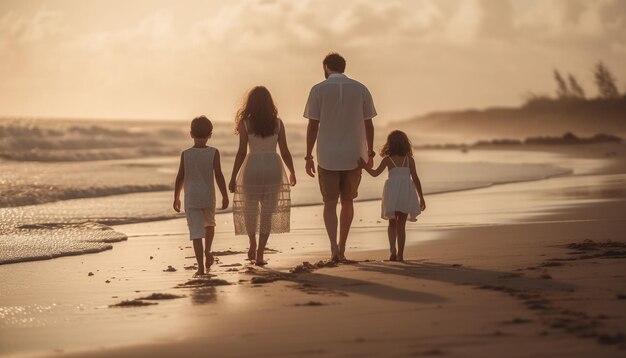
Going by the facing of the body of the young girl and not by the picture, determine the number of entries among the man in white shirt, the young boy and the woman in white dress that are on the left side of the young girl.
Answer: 3

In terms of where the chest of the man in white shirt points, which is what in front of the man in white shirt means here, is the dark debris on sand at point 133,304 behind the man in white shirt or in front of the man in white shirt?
behind

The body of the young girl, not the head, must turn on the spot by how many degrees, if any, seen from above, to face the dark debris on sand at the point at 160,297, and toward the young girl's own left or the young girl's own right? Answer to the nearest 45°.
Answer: approximately 135° to the young girl's own left

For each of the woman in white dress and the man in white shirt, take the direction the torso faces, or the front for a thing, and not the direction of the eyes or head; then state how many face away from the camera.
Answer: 2

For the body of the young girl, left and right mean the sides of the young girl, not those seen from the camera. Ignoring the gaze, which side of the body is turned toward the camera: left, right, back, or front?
back

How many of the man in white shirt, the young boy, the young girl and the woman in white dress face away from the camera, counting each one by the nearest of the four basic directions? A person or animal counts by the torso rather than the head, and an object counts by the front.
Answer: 4

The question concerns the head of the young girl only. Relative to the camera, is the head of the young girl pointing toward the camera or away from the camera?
away from the camera

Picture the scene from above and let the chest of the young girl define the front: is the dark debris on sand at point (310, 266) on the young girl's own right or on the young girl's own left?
on the young girl's own left

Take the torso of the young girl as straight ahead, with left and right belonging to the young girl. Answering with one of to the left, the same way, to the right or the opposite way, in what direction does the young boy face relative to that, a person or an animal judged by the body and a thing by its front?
the same way

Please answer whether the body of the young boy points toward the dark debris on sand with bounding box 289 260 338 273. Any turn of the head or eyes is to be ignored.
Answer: no

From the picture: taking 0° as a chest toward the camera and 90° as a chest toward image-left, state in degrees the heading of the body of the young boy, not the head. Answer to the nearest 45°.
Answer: approximately 180°

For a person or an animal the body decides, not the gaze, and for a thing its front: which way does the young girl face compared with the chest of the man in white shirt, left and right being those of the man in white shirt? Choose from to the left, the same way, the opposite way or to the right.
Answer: the same way

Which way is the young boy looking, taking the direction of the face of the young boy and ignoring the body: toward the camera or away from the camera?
away from the camera

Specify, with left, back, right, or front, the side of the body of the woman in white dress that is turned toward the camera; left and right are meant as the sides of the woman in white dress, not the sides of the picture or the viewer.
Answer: back

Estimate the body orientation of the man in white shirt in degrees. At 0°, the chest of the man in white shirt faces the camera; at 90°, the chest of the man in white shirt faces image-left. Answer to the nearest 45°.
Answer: approximately 180°

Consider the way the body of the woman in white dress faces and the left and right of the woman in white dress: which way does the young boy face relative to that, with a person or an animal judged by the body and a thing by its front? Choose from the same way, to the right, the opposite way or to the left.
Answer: the same way

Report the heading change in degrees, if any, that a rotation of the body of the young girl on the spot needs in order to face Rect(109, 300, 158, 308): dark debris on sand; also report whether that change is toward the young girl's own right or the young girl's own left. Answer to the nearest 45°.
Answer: approximately 135° to the young girl's own left
